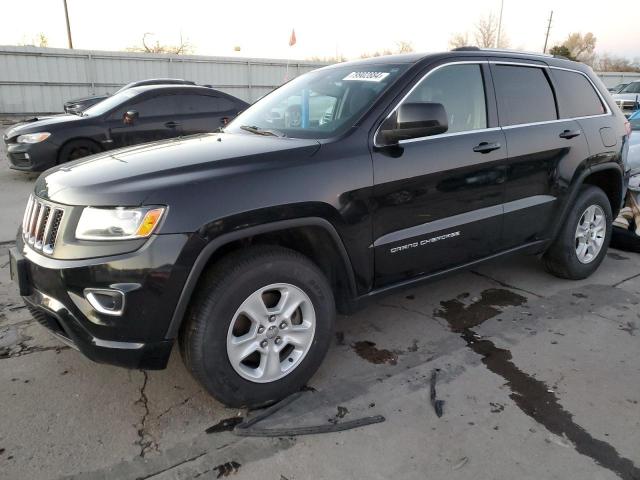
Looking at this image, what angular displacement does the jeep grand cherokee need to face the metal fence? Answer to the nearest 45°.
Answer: approximately 90° to its right

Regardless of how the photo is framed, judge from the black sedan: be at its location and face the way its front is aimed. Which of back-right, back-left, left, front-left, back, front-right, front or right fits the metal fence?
back-right

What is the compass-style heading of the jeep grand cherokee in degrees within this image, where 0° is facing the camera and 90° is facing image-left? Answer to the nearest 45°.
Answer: approximately 45°

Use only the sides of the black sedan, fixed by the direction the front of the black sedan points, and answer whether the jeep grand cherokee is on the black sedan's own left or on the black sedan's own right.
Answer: on the black sedan's own left

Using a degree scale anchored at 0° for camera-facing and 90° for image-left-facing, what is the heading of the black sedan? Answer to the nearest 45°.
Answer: approximately 45°

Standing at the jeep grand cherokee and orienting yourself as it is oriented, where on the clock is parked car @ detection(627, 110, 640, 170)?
The parked car is roughly at 6 o'clock from the jeep grand cherokee.

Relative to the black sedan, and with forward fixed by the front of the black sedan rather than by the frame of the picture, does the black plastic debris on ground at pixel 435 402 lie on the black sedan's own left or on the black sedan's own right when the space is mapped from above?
on the black sedan's own left
